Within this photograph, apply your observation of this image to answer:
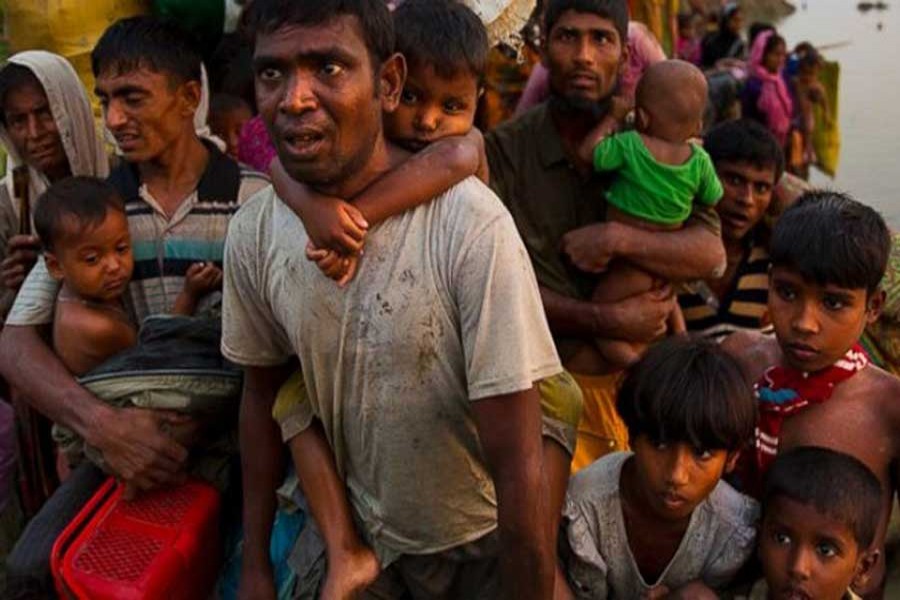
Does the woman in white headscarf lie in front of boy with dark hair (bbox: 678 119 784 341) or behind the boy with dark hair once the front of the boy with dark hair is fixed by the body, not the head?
in front

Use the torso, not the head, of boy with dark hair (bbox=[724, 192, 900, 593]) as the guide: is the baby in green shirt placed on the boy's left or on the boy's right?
on the boy's right

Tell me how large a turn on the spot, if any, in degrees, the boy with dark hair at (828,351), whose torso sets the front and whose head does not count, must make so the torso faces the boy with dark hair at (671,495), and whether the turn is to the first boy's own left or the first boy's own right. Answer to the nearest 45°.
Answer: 0° — they already face them

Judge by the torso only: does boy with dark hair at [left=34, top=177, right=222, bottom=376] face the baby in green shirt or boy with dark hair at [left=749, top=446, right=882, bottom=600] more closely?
the boy with dark hair

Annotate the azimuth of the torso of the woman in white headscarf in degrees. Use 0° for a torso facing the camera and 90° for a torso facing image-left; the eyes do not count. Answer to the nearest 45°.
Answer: approximately 45°

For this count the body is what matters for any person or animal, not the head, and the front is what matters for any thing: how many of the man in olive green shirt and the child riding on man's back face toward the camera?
2
